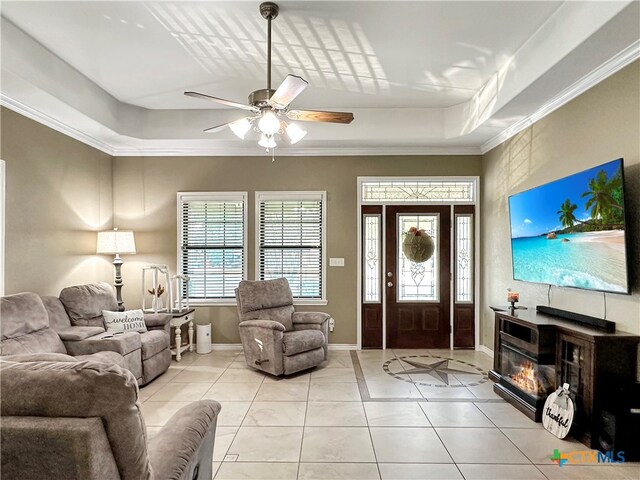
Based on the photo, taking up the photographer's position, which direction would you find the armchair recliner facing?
facing the viewer and to the right of the viewer

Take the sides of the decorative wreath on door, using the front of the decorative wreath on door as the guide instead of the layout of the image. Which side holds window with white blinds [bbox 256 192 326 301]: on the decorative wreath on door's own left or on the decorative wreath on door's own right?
on the decorative wreath on door's own right

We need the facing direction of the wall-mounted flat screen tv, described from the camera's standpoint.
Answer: facing the viewer and to the left of the viewer

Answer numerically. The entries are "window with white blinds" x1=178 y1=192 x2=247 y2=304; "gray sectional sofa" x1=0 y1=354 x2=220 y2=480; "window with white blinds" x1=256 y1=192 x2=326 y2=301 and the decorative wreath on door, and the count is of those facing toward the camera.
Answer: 3

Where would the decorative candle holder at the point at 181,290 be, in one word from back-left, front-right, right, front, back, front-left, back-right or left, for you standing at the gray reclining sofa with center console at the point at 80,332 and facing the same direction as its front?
left

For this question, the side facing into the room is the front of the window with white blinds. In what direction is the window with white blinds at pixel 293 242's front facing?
toward the camera

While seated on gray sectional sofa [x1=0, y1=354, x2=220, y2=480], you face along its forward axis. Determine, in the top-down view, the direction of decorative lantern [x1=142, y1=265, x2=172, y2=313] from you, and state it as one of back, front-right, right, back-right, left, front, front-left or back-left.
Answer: front-left

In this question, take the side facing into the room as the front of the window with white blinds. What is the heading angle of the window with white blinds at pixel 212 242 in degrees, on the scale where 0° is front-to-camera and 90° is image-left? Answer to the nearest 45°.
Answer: approximately 0°

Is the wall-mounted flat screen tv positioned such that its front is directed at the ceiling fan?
yes

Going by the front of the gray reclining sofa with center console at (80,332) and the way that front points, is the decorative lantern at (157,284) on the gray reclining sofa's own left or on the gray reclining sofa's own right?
on the gray reclining sofa's own left

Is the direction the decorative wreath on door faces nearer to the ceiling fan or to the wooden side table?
the ceiling fan

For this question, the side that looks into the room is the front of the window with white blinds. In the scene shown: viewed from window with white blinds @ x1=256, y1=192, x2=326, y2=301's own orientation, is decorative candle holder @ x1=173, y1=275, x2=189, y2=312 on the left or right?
on its right

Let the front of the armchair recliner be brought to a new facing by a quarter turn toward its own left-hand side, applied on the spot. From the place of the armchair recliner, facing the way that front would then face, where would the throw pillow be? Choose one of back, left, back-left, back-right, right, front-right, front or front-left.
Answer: back-left

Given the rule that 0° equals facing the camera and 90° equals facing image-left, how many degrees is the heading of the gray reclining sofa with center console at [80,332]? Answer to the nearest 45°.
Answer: approximately 315°

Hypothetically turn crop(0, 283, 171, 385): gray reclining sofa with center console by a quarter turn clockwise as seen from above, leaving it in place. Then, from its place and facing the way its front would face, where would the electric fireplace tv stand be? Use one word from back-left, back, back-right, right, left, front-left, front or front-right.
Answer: left

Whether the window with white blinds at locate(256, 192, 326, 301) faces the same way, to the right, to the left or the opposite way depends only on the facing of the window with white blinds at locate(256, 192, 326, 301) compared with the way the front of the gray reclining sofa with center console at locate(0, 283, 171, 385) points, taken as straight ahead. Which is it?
to the right

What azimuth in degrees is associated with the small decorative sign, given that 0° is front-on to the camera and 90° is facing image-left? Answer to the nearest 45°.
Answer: approximately 45°
